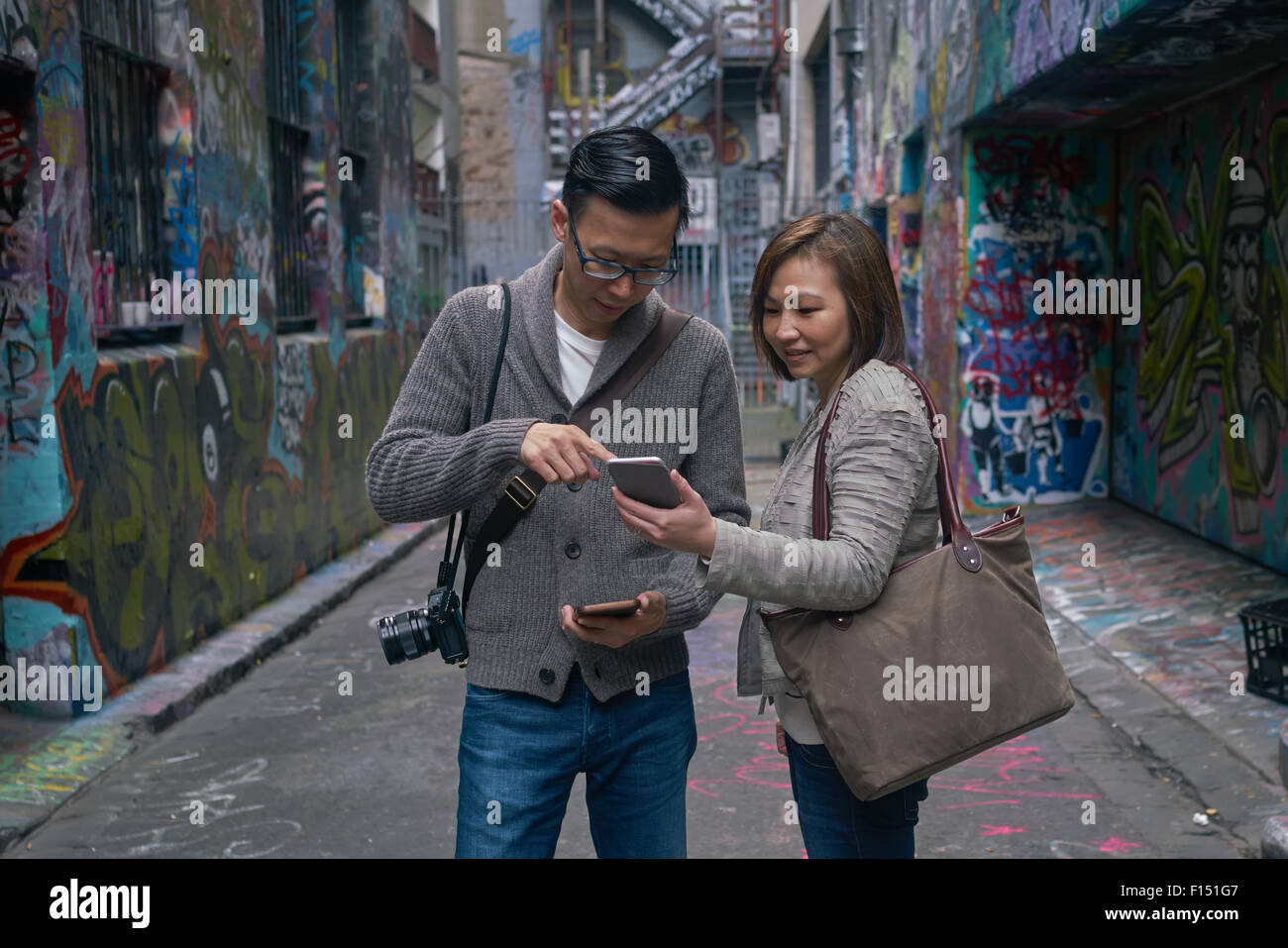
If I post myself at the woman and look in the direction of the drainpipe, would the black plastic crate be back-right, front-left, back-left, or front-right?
front-right

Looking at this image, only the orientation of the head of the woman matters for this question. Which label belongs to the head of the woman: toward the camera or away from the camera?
toward the camera

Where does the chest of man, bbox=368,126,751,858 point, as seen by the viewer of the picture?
toward the camera

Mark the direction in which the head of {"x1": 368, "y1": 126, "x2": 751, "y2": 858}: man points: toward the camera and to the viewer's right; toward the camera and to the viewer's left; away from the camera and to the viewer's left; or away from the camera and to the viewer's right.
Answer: toward the camera and to the viewer's right

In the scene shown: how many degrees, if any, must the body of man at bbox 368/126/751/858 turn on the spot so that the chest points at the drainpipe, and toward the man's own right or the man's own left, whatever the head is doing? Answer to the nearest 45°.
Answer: approximately 180°

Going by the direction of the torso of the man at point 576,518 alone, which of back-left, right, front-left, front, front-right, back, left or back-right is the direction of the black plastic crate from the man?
back-left

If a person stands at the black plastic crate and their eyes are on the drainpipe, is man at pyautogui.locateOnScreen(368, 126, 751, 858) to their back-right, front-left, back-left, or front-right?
back-left

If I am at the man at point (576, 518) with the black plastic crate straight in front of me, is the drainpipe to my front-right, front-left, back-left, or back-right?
front-left
